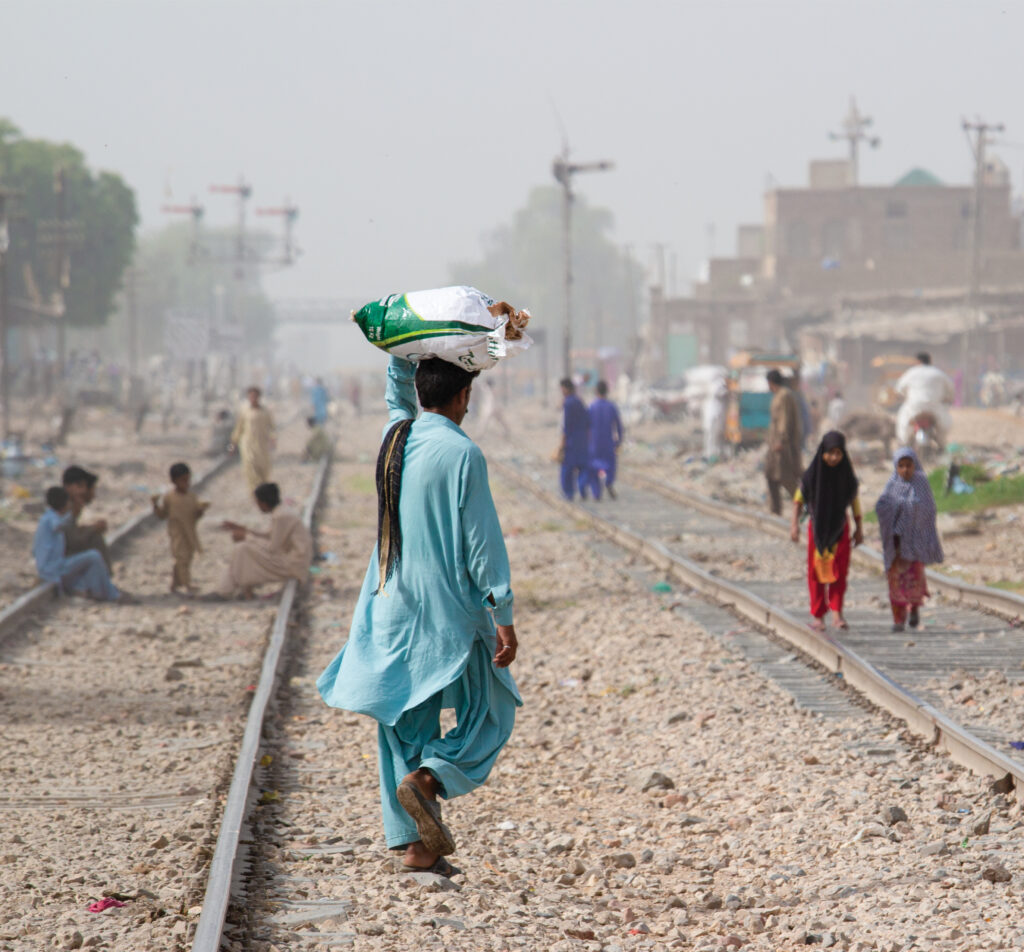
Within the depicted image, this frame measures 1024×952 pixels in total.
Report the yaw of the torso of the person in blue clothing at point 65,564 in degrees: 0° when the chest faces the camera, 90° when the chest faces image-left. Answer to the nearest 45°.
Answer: approximately 270°

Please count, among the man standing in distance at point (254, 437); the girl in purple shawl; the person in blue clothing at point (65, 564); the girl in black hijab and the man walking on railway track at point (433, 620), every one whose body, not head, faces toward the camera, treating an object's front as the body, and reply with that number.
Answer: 3

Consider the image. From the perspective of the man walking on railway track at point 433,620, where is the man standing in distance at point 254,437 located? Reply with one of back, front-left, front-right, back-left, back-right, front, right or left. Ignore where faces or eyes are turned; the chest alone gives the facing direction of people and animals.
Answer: front-left

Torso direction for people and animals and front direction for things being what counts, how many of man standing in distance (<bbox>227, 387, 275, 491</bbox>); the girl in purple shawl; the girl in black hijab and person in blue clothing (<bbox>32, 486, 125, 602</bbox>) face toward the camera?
3

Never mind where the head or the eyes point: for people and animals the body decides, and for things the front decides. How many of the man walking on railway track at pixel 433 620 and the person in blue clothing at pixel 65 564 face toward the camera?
0

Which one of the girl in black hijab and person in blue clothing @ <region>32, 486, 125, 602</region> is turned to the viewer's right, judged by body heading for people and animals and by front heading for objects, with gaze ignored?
the person in blue clothing

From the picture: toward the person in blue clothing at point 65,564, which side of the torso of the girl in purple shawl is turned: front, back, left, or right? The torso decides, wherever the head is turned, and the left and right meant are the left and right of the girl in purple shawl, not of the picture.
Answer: right

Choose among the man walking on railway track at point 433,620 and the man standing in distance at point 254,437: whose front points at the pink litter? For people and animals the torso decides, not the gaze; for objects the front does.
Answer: the man standing in distance

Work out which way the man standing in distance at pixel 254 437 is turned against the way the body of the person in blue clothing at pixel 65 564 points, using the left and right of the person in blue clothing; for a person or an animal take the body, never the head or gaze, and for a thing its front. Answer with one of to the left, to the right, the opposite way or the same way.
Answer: to the right
